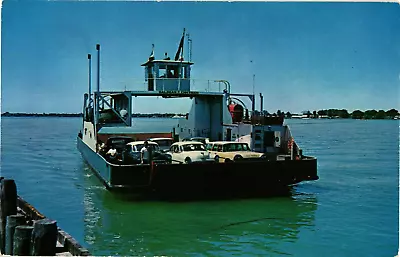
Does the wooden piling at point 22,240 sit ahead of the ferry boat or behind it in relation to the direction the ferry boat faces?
ahead

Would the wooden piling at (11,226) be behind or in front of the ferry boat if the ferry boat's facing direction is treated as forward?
in front

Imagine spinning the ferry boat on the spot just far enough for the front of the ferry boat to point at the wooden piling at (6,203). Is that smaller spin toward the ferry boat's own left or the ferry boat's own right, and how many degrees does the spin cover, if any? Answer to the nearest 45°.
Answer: approximately 45° to the ferry boat's own right

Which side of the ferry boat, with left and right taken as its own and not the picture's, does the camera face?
front
